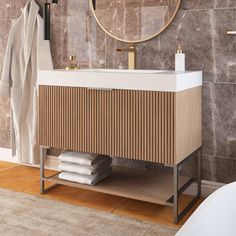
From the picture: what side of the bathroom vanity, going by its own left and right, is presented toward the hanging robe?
right

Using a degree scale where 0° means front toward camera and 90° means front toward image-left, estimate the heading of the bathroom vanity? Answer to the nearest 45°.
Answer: approximately 45°

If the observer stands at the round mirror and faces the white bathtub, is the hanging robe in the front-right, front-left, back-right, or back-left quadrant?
back-right

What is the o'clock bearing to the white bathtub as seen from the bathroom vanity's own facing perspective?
The white bathtub is roughly at 10 o'clock from the bathroom vanity.
